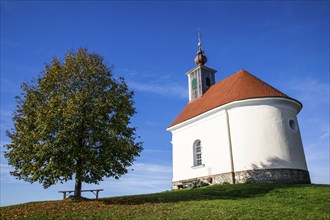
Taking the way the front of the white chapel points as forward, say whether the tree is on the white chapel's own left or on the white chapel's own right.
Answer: on the white chapel's own left

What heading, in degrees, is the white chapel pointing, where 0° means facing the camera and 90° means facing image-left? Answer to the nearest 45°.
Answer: approximately 135°
